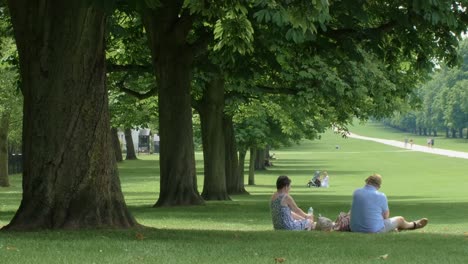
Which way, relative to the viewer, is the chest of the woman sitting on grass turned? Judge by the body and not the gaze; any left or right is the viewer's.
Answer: facing away from the viewer and to the right of the viewer

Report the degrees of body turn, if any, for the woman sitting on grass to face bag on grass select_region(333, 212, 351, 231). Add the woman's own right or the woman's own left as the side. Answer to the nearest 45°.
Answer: approximately 45° to the woman's own right

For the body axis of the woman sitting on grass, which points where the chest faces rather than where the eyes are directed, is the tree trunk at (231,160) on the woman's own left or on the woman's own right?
on the woman's own left

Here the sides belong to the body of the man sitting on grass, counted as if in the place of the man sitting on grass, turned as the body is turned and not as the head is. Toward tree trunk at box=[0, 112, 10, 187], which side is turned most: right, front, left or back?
left

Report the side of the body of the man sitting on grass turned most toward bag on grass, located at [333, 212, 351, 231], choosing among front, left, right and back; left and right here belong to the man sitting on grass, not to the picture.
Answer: left

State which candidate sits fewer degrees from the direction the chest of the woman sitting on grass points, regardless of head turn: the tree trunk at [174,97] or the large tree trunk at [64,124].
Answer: the tree trunk

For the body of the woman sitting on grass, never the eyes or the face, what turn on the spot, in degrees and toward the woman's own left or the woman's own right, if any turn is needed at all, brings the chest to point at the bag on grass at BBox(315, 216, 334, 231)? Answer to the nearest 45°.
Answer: approximately 45° to the woman's own right

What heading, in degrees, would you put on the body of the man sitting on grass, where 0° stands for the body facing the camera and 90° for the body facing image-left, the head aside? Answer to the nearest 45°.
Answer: approximately 225°

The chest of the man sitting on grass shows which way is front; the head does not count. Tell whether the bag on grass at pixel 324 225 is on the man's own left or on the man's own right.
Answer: on the man's own left
